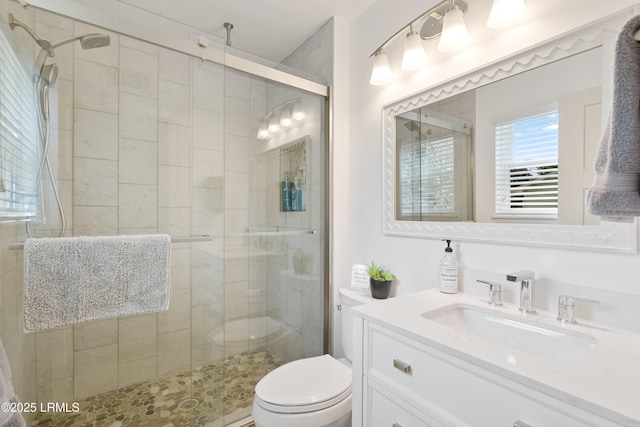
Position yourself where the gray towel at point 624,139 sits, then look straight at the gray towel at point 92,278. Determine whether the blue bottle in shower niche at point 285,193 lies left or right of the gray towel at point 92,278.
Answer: right

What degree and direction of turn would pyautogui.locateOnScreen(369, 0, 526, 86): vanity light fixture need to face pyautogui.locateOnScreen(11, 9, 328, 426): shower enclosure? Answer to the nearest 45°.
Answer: approximately 45° to its right

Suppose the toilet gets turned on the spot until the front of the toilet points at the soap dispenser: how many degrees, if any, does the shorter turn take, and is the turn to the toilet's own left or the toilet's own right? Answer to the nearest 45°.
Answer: approximately 135° to the toilet's own left

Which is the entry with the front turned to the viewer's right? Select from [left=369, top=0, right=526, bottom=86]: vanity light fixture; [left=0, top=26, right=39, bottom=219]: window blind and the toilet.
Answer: the window blind

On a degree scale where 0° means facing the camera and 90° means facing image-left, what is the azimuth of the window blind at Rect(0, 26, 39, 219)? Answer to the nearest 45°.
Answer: approximately 270°

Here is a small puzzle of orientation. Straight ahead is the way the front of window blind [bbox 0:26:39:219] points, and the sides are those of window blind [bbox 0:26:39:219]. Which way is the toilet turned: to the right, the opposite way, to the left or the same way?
the opposite way

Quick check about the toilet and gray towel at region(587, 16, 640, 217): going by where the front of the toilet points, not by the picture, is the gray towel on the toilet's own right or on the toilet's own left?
on the toilet's own left

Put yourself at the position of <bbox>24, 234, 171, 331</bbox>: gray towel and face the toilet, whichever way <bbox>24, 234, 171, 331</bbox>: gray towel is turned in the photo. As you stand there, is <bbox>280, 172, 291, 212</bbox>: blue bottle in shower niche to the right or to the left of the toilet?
left
